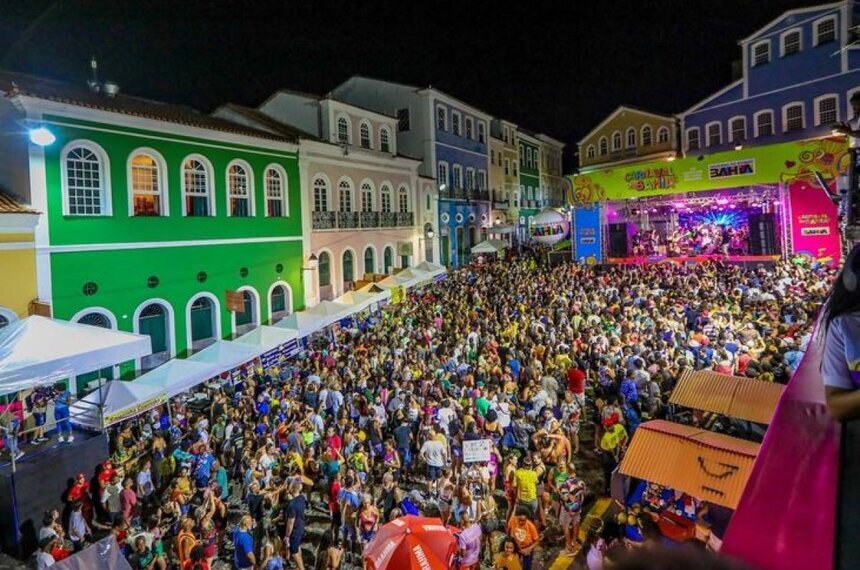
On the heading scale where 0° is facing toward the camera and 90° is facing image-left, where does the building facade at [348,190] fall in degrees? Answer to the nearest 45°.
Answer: approximately 315°

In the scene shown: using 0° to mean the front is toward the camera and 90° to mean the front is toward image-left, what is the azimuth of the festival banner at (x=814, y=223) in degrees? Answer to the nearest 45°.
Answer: approximately 0°

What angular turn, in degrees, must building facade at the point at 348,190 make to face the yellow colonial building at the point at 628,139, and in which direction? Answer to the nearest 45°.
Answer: approximately 90° to its left

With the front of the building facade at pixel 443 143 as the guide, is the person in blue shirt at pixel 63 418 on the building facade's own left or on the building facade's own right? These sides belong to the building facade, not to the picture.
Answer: on the building facade's own right

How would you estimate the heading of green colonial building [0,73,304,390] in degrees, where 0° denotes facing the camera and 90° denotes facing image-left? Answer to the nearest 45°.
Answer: approximately 315°

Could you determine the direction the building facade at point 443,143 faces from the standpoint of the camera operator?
facing the viewer and to the right of the viewer

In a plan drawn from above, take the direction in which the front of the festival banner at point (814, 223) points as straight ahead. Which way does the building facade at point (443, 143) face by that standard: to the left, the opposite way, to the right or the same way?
to the left

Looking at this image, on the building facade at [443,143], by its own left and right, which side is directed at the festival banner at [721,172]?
front

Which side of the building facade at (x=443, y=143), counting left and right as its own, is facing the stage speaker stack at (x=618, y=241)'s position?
front

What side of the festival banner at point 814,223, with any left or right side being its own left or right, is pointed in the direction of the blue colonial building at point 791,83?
back
